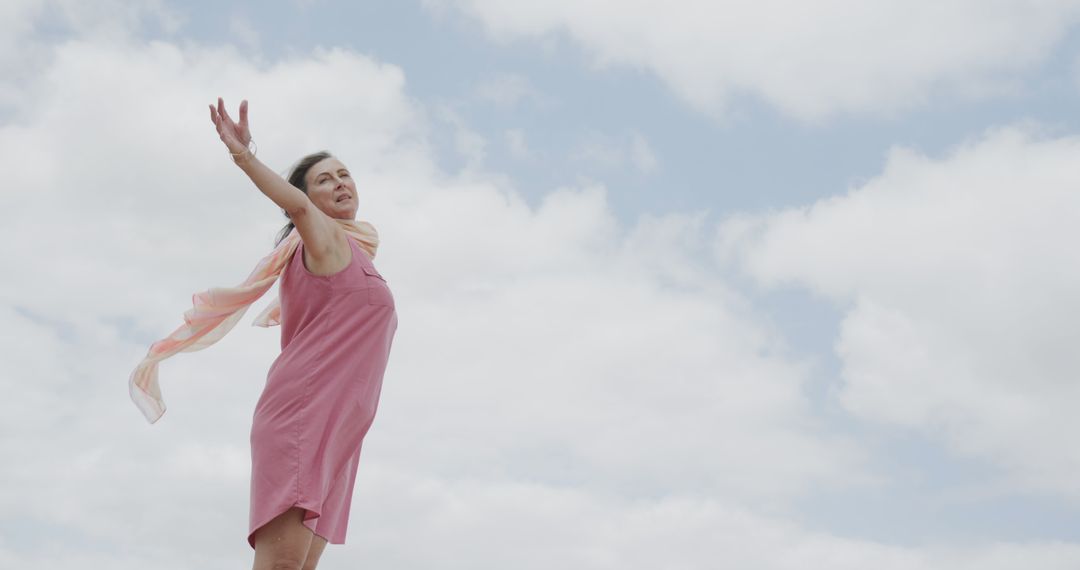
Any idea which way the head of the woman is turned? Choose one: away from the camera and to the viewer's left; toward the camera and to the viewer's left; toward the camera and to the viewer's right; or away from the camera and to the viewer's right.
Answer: toward the camera and to the viewer's right

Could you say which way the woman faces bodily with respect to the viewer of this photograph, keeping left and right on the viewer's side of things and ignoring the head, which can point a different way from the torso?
facing to the right of the viewer
